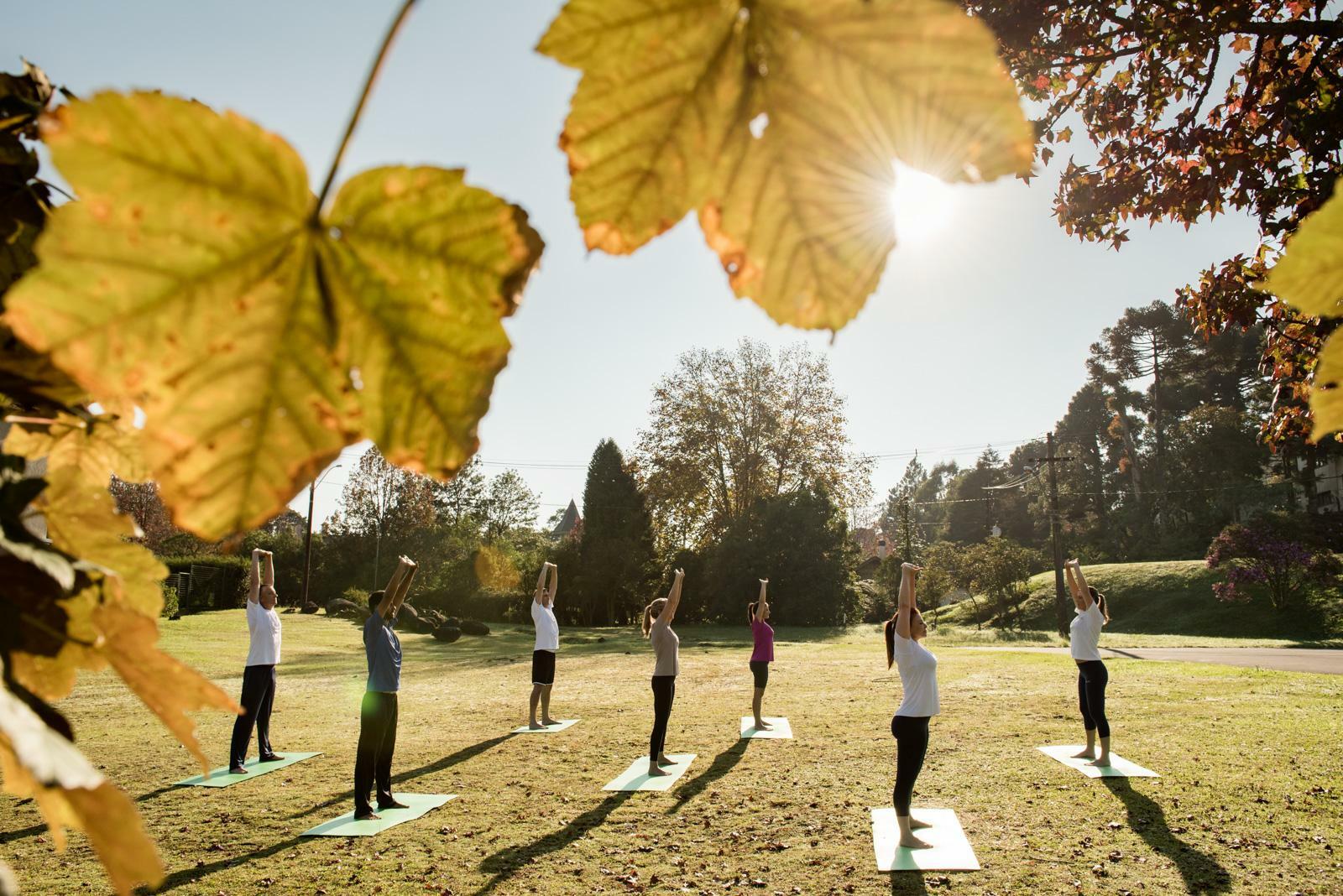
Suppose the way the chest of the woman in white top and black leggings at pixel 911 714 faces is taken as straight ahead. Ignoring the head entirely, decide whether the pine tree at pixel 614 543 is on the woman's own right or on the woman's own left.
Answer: on the woman's own left

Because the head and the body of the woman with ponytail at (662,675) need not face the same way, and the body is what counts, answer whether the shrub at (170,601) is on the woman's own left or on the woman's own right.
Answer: on the woman's own left

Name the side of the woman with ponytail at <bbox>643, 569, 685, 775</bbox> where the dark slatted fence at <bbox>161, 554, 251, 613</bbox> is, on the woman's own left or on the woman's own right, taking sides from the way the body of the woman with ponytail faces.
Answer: on the woman's own left

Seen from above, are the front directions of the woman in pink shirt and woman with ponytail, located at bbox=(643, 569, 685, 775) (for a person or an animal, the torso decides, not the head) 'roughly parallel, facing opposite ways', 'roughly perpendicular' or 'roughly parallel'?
roughly parallel

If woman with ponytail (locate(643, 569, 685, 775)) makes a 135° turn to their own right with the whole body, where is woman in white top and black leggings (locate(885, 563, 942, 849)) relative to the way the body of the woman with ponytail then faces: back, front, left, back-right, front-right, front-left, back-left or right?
left

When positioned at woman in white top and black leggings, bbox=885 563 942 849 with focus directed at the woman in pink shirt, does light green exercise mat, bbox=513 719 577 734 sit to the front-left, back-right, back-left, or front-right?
front-left
